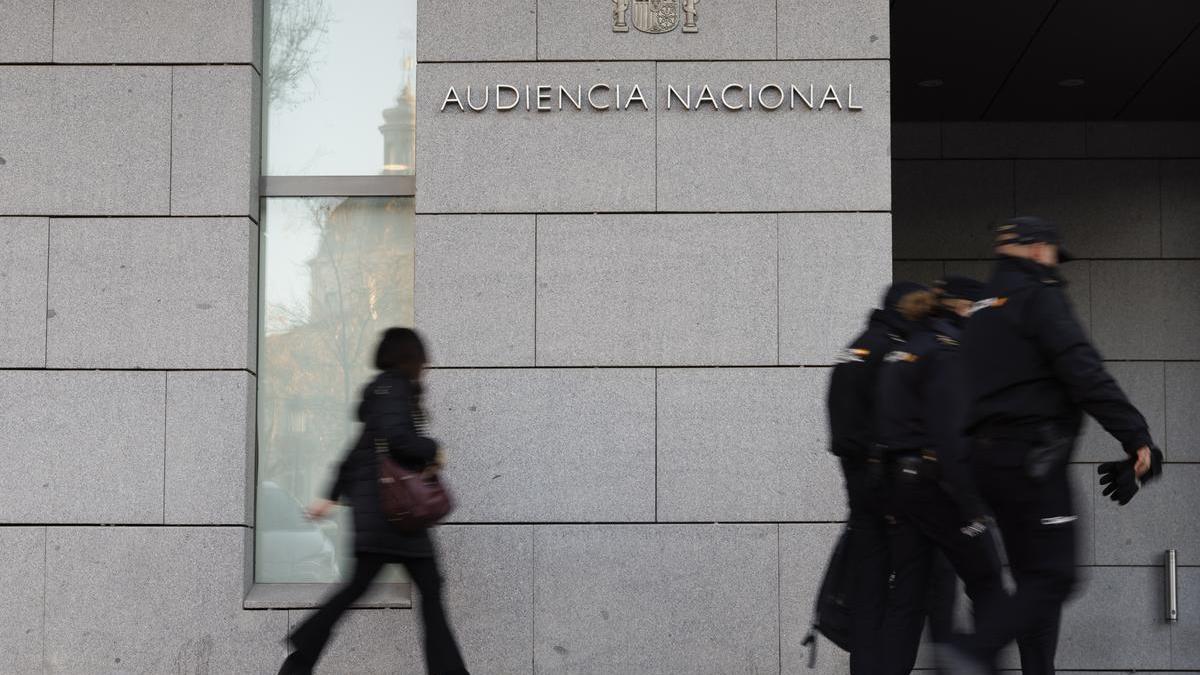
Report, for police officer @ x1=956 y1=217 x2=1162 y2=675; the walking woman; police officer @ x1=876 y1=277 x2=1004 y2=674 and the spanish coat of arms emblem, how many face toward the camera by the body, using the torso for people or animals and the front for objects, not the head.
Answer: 1

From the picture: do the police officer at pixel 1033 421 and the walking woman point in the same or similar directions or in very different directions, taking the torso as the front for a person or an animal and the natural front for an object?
same or similar directions

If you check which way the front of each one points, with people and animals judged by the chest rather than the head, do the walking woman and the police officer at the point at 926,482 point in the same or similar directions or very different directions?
same or similar directions

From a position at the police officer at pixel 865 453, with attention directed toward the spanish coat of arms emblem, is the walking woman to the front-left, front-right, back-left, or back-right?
front-left

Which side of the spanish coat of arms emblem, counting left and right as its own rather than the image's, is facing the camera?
front

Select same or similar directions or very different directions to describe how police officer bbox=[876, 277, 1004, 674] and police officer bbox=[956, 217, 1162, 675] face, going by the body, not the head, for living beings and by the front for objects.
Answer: same or similar directions
